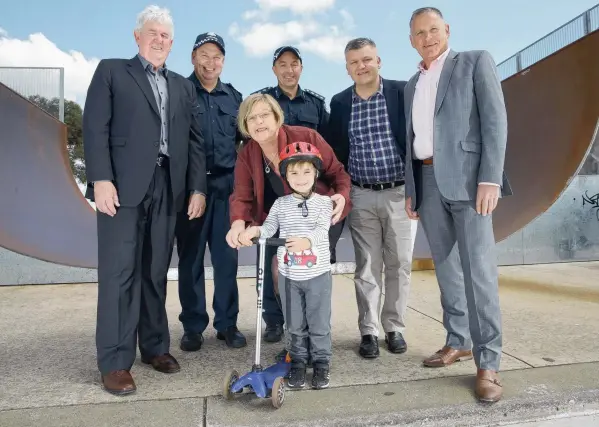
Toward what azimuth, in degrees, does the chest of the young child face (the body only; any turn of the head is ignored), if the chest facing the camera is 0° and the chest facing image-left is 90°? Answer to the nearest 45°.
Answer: approximately 0°

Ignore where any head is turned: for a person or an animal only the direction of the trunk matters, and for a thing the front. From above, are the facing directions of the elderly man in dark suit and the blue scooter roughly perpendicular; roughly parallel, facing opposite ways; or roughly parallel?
roughly perpendicular

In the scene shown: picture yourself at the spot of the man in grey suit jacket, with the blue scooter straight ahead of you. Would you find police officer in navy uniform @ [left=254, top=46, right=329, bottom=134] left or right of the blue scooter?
right

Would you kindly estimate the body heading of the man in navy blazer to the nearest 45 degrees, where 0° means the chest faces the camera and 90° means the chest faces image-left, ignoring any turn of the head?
approximately 0°

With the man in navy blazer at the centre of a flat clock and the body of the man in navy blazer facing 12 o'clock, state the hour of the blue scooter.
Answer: The blue scooter is roughly at 1 o'clock from the man in navy blazer.

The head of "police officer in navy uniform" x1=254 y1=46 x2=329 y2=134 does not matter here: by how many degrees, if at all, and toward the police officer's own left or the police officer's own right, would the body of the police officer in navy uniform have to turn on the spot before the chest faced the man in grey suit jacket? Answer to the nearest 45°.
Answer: approximately 45° to the police officer's own left
